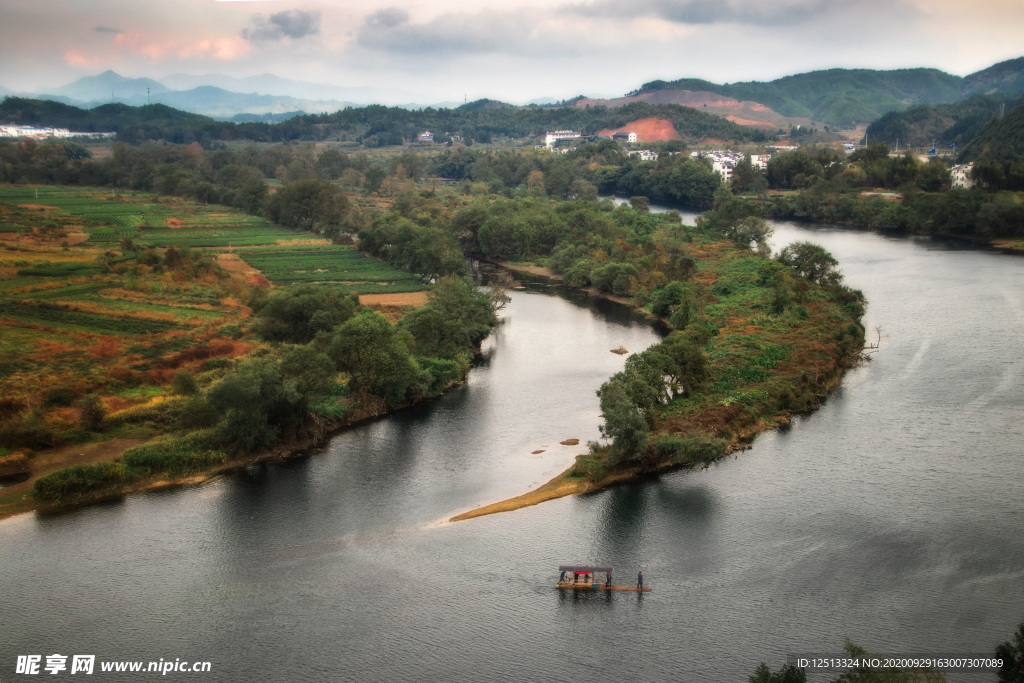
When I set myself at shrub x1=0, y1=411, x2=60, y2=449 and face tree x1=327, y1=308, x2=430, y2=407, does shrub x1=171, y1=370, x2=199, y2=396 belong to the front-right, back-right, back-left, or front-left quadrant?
front-left
